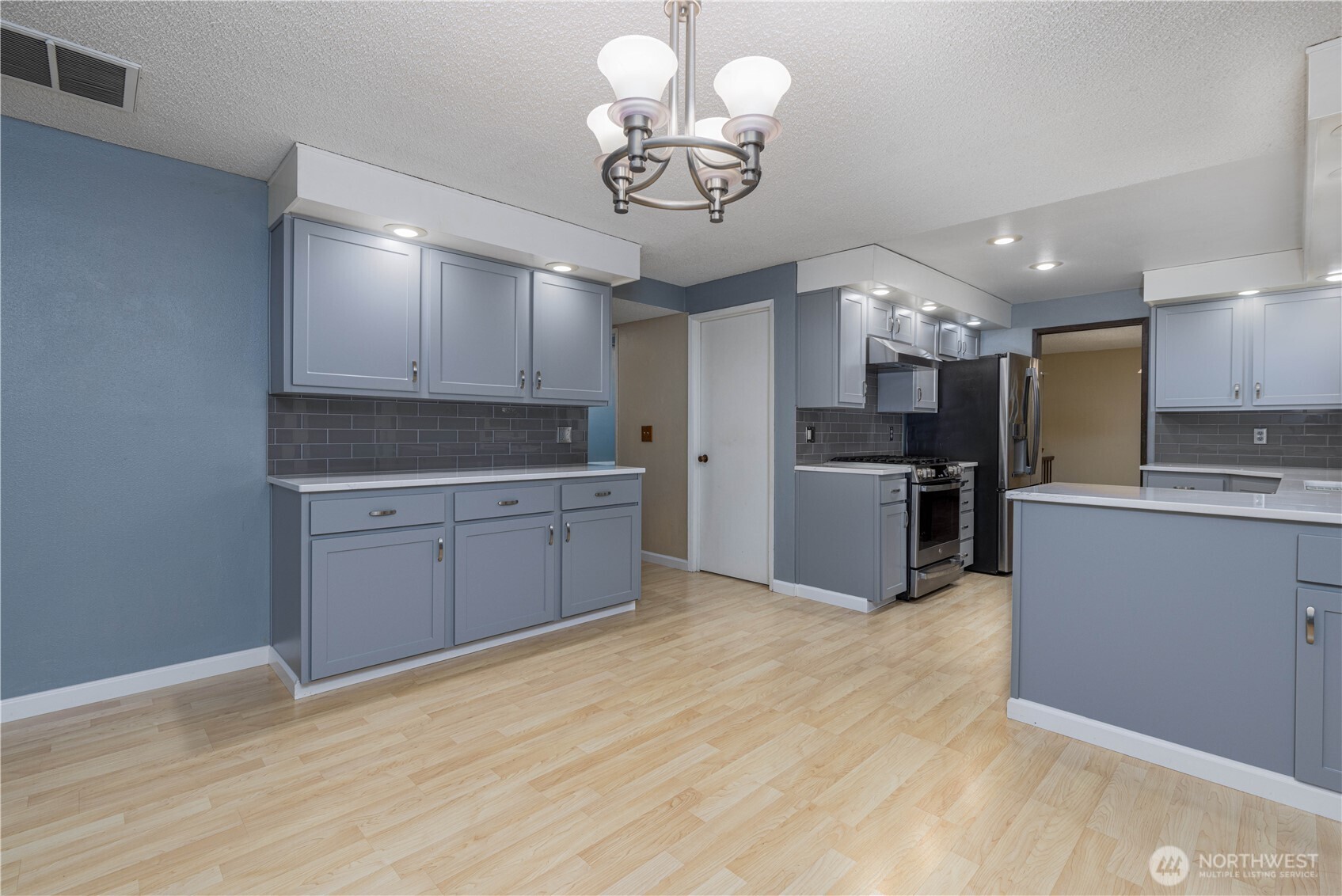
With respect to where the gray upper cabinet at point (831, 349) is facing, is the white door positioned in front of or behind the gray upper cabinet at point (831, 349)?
behind

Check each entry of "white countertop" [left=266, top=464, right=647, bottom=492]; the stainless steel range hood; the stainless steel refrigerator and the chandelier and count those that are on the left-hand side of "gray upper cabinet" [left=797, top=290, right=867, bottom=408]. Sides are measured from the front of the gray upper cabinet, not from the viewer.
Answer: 2

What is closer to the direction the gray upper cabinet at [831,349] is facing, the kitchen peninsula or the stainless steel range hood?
the kitchen peninsula

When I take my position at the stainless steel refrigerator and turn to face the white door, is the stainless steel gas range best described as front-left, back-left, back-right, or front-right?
front-left

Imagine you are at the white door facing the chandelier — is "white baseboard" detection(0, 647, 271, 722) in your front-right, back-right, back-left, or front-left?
front-right

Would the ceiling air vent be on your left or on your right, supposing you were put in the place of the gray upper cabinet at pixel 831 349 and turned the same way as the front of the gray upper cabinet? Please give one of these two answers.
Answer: on your right

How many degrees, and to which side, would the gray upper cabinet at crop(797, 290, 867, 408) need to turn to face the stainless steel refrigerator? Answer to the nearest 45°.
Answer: approximately 90° to its left

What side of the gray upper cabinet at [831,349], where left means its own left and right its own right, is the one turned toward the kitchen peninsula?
front

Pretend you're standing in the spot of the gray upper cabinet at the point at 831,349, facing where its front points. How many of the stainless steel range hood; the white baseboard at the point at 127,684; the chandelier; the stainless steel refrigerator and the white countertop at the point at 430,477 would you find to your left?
2

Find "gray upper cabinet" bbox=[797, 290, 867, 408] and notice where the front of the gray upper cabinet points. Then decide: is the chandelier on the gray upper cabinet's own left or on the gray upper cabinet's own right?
on the gray upper cabinet's own right

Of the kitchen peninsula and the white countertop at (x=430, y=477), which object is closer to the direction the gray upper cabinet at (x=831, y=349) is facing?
the kitchen peninsula

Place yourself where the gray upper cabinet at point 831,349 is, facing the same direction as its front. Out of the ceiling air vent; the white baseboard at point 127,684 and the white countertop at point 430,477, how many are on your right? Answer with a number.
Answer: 3

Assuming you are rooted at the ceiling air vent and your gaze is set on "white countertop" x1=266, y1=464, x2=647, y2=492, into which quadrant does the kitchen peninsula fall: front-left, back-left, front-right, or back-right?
front-right

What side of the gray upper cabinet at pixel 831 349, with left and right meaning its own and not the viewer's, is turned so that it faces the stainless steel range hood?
left

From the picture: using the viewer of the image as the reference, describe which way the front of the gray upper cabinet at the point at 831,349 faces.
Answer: facing the viewer and to the right of the viewer

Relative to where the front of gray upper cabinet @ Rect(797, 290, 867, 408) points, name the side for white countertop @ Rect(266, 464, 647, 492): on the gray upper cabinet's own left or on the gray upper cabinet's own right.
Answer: on the gray upper cabinet's own right

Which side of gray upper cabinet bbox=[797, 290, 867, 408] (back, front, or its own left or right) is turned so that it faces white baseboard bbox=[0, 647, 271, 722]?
right
